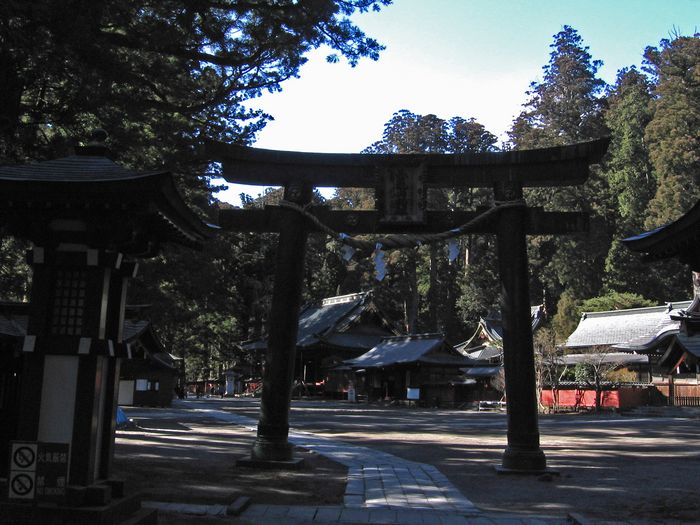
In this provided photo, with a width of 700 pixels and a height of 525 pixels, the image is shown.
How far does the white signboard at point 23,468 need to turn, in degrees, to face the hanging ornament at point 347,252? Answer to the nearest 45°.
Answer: approximately 135° to its left

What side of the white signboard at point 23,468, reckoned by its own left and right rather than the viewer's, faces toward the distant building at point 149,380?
back

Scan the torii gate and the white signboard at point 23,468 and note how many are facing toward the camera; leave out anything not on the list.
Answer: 2

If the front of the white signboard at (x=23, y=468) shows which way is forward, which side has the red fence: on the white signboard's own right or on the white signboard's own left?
on the white signboard's own left

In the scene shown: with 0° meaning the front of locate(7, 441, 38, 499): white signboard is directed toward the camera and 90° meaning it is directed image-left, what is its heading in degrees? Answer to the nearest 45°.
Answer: approximately 0°

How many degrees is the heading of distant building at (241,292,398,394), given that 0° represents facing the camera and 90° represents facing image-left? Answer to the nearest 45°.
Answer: approximately 45°

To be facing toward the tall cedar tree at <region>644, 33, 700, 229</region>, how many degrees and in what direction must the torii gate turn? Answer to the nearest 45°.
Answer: approximately 135° to its left

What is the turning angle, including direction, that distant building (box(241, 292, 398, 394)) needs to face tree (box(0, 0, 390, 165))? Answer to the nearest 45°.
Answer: approximately 45° to its left

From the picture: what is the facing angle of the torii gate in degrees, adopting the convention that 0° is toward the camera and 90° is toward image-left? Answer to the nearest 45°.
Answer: approximately 0°

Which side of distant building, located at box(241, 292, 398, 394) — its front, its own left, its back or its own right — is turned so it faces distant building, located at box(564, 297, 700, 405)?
left

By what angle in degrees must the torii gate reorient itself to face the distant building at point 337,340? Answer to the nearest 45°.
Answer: approximately 180°

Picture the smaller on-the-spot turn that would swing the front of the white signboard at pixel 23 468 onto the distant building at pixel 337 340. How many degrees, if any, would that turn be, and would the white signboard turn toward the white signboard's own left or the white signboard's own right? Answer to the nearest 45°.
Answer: approximately 135° to the white signboard's own left
